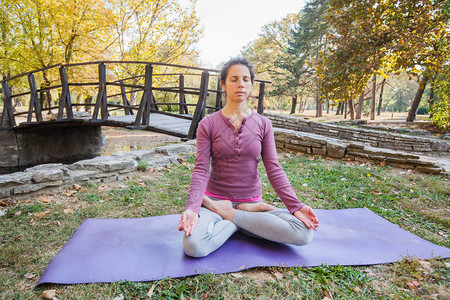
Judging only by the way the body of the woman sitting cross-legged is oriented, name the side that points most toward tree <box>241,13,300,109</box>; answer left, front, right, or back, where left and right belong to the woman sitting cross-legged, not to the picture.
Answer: back

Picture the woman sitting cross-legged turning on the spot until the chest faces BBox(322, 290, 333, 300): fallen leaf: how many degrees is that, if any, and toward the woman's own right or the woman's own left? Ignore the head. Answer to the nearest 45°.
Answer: approximately 45° to the woman's own left

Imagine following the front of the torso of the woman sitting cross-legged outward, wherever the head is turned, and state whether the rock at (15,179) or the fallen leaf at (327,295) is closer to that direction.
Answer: the fallen leaf

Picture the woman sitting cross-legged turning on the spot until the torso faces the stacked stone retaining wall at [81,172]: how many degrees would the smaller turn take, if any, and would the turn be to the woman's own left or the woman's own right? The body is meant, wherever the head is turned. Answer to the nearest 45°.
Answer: approximately 135° to the woman's own right

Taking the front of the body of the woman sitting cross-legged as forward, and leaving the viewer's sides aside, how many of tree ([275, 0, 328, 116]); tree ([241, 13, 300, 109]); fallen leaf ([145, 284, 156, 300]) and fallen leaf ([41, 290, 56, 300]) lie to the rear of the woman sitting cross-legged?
2

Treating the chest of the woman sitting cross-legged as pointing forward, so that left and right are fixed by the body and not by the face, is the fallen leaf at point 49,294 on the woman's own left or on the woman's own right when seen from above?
on the woman's own right

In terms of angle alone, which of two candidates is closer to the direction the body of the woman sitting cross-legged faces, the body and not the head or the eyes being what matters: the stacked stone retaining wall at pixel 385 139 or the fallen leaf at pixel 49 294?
the fallen leaf

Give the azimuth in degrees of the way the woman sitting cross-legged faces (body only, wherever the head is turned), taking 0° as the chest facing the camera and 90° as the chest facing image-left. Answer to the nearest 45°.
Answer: approximately 0°

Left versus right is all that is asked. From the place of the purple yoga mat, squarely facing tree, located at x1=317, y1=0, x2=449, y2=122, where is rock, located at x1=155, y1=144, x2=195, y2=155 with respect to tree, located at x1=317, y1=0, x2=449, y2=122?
left

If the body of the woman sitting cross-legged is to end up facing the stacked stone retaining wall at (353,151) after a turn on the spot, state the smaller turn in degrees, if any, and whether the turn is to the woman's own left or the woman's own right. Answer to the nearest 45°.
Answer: approximately 135° to the woman's own left

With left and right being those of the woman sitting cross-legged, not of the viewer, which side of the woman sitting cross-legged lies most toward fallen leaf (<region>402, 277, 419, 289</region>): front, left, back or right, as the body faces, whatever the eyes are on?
left
